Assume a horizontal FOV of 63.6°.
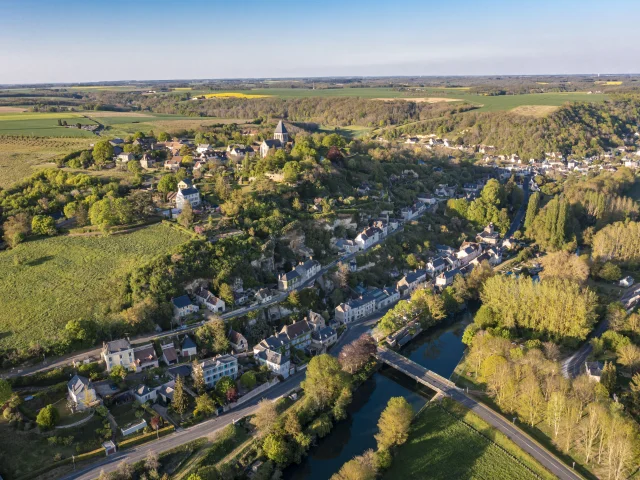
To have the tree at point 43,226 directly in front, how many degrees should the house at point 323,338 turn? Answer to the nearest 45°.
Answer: approximately 135° to its right

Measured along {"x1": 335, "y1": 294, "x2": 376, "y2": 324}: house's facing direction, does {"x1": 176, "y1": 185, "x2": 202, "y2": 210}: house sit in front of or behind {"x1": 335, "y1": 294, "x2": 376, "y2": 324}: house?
behind

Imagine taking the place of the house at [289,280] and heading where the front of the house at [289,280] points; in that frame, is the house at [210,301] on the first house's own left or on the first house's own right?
on the first house's own right

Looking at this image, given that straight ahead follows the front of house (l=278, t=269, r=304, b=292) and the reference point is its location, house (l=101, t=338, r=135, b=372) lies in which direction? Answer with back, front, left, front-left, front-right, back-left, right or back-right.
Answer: right

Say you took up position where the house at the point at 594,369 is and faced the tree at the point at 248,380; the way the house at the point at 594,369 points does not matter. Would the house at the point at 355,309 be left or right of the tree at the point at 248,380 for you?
right

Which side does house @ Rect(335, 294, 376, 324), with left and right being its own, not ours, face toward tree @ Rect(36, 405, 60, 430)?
right

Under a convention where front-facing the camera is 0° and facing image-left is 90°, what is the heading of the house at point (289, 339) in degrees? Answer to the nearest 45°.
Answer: approximately 315°

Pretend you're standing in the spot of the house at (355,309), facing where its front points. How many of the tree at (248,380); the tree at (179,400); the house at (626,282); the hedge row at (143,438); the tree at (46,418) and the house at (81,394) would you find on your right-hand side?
5

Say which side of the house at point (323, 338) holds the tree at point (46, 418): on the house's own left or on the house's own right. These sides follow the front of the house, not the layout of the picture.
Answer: on the house's own right

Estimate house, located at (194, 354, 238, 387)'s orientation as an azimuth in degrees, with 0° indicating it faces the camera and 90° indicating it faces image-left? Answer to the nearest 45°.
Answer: approximately 315°

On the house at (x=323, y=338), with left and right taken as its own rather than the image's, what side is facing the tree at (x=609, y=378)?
front

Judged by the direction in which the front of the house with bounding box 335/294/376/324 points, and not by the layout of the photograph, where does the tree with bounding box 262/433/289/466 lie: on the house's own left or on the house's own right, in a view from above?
on the house's own right

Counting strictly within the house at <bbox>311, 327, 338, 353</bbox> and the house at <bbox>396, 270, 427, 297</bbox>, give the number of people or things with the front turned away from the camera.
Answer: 0

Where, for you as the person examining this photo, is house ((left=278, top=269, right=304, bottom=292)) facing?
facing the viewer and to the right of the viewer

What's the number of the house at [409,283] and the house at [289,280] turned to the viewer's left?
0

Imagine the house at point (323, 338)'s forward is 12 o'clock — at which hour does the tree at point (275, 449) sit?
The tree is roughly at 2 o'clock from the house.

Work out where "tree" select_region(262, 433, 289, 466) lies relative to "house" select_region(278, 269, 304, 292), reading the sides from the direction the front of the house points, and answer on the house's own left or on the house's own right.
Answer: on the house's own right
